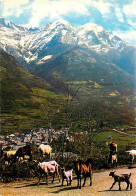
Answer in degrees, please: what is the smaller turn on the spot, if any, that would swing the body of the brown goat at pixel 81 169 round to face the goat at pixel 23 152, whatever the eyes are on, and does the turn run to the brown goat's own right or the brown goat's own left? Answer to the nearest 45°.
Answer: approximately 90° to the brown goat's own right

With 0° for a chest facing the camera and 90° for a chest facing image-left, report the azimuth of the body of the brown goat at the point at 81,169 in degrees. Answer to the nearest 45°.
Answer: approximately 45°
